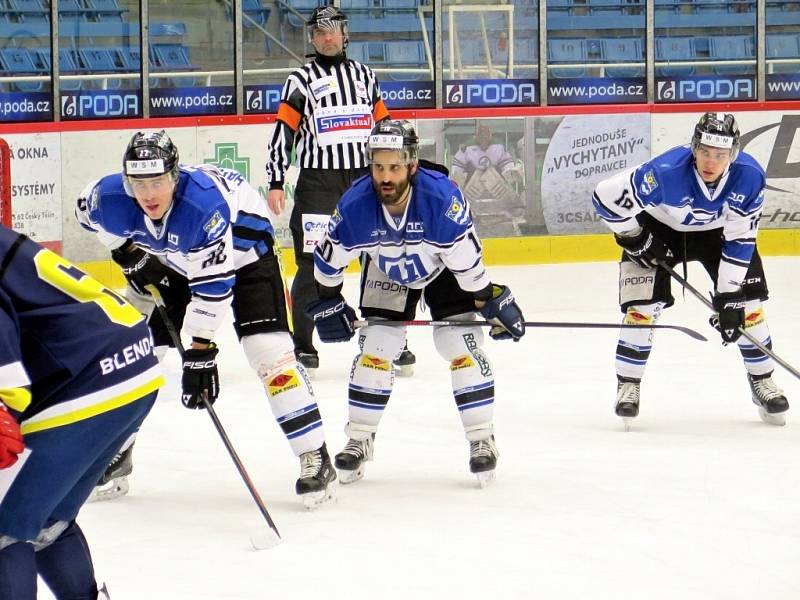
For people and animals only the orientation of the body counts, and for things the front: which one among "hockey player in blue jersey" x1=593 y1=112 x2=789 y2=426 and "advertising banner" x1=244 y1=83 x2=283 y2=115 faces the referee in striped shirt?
the advertising banner

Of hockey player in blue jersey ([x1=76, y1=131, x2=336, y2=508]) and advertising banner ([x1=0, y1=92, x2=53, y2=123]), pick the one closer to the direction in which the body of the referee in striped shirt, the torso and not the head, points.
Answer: the hockey player in blue jersey

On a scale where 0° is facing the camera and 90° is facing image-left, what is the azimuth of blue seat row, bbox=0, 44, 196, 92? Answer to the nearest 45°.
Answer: approximately 0°

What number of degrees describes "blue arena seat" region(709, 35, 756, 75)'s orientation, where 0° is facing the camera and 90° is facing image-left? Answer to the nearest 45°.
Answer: approximately 0°

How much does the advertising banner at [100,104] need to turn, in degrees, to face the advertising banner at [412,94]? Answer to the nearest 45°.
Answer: approximately 90° to its left
